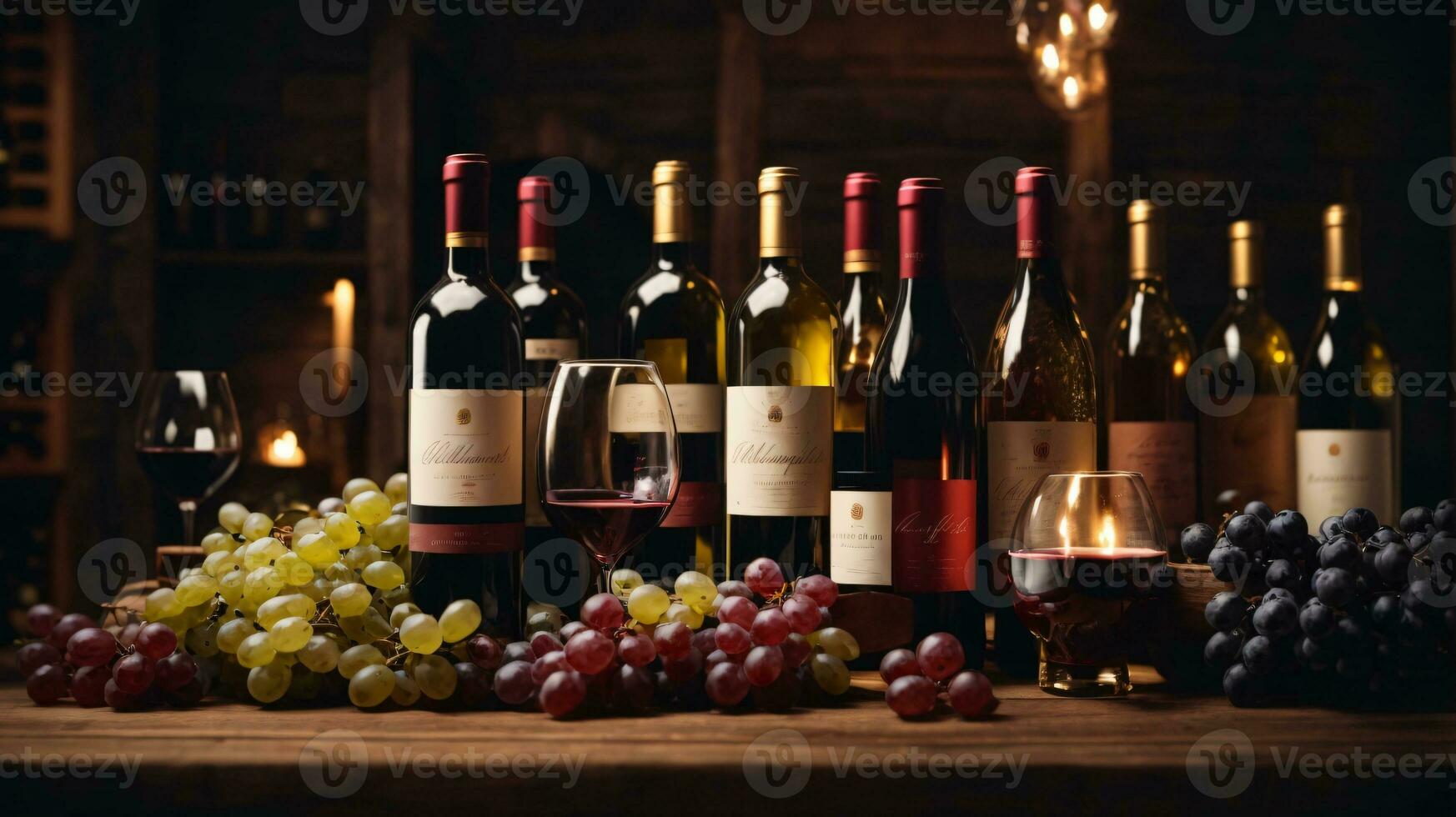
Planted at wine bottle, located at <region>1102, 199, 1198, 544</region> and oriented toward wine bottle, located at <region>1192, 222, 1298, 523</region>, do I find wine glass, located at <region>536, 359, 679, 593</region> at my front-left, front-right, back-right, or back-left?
back-right

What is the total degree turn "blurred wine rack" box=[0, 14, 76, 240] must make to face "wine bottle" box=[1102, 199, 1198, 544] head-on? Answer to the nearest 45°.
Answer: approximately 45° to its left

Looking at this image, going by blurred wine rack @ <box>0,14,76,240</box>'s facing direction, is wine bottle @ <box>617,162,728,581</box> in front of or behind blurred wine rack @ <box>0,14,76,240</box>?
in front

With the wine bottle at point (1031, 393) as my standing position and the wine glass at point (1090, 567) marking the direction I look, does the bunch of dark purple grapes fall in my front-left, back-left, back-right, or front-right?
front-left

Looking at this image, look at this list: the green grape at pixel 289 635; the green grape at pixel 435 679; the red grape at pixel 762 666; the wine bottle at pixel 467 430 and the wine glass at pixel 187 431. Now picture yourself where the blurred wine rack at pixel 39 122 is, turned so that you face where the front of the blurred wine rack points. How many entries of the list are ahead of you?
5

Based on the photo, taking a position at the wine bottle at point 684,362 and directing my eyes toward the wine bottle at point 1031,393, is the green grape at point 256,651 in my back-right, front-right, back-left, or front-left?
back-right

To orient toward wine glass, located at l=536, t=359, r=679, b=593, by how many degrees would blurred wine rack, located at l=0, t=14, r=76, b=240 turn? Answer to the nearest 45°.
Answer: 0° — it already faces it

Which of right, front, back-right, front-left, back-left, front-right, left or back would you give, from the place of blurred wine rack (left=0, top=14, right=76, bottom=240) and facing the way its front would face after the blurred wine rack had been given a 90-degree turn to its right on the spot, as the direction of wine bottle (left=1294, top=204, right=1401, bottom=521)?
back-left

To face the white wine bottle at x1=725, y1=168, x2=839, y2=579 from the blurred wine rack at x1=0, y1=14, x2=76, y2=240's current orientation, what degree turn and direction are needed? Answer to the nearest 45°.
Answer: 0° — it already faces it

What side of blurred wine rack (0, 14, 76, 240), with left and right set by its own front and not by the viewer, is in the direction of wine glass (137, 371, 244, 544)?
front

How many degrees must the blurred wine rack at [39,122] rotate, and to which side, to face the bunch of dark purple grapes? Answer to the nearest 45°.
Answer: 0° — it already faces it

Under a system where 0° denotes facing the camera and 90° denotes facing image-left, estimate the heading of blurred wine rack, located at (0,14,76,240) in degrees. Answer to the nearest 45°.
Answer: approximately 0°

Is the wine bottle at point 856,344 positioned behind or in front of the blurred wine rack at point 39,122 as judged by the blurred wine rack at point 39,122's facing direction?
in front
